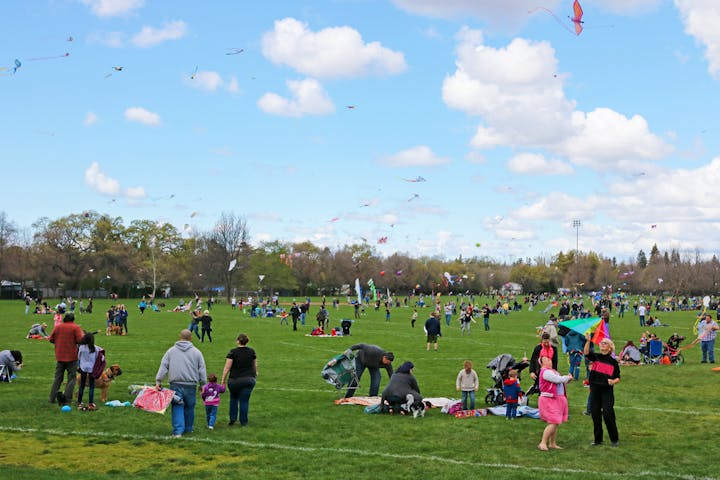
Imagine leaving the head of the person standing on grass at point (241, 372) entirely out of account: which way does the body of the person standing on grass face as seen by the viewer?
away from the camera

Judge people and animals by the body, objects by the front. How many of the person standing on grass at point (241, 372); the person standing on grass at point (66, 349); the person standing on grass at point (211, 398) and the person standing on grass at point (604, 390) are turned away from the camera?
3

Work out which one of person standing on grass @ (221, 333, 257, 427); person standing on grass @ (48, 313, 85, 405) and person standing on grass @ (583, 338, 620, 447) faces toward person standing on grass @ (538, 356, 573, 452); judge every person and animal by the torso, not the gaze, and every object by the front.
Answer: person standing on grass @ (583, 338, 620, 447)

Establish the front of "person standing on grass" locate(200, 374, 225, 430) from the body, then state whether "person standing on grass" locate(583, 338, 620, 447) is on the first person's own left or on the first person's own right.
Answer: on the first person's own right

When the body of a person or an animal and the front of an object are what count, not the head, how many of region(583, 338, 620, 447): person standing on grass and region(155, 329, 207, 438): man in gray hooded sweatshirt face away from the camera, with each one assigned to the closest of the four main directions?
1

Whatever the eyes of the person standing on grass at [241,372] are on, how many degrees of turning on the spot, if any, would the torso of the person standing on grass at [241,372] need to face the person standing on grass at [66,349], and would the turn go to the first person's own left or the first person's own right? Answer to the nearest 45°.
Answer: approximately 45° to the first person's own left

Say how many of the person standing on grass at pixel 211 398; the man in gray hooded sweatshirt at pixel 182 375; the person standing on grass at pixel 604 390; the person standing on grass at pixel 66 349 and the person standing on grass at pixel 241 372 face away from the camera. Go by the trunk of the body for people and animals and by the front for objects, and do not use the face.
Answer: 4

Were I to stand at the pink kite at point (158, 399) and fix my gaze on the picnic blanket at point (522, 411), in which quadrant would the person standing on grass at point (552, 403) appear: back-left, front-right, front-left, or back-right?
front-right

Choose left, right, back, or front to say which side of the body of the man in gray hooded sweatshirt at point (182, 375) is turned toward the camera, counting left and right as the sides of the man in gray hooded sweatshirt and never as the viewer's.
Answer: back

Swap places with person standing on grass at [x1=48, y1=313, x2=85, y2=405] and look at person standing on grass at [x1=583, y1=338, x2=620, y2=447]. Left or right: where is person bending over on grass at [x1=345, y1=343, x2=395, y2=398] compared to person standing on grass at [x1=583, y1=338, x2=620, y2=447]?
left

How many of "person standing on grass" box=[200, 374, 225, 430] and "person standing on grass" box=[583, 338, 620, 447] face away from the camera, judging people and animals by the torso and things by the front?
1

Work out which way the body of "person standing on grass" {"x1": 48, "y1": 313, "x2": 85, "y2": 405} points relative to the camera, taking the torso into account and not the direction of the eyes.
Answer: away from the camera

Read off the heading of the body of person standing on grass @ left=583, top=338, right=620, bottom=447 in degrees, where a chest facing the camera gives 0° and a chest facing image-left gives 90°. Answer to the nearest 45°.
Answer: approximately 45°

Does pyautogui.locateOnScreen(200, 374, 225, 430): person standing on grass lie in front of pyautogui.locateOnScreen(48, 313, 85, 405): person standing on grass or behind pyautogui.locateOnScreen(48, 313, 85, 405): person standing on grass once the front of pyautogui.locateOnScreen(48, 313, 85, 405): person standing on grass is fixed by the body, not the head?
behind

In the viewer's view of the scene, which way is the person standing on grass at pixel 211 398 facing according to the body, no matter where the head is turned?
away from the camera

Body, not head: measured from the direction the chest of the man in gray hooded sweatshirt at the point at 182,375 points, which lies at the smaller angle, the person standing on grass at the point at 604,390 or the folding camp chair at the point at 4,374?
the folding camp chair

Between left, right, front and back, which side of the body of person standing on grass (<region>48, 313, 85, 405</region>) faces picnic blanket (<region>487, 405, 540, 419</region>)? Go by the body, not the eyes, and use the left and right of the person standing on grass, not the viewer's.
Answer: right

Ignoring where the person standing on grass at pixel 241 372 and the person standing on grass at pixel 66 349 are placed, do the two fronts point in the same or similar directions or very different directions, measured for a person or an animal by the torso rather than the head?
same or similar directions

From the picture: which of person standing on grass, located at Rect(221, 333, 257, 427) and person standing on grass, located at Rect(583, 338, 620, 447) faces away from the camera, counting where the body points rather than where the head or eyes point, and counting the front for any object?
person standing on grass, located at Rect(221, 333, 257, 427)
